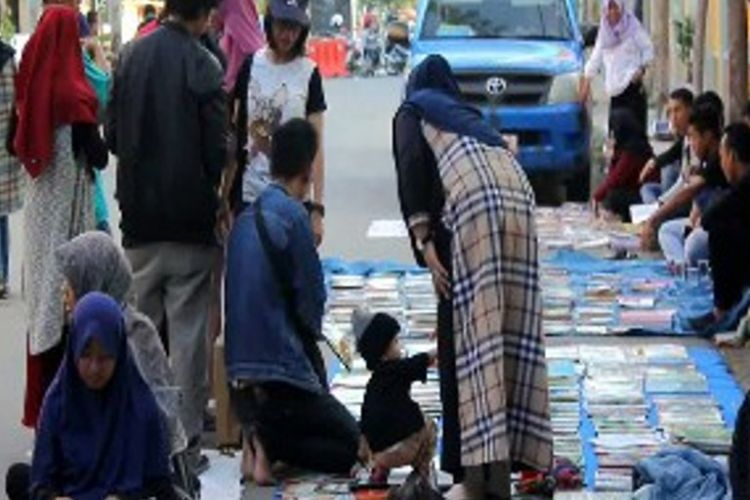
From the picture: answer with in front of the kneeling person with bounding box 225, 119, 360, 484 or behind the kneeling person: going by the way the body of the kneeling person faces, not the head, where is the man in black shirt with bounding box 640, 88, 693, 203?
in front

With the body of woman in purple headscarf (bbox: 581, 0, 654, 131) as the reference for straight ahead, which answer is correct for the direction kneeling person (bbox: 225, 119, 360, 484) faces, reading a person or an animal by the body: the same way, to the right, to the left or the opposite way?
the opposite way

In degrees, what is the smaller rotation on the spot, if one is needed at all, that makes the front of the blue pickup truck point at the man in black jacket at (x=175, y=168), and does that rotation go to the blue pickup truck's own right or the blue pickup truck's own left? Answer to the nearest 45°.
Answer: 0° — it already faces them

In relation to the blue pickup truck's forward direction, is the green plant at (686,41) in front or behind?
behind

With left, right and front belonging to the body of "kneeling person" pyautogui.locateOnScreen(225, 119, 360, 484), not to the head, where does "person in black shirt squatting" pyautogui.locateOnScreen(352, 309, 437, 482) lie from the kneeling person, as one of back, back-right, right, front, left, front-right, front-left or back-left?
right

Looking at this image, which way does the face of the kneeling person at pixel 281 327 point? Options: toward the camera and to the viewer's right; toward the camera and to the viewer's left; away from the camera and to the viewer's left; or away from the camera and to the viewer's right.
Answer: away from the camera and to the viewer's right

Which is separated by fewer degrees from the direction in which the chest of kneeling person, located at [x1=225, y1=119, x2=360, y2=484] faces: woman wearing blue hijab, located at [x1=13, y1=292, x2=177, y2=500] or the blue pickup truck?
the blue pickup truck

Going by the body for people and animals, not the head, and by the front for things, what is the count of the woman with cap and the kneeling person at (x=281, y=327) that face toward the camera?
1

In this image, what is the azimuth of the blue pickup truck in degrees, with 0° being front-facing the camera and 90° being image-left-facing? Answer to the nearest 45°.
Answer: approximately 0°

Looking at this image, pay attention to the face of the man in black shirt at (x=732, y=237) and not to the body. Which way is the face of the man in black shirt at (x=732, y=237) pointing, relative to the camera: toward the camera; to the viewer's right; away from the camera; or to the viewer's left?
to the viewer's left

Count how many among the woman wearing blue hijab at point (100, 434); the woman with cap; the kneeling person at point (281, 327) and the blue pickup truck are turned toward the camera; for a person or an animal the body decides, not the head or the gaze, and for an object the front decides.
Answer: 3

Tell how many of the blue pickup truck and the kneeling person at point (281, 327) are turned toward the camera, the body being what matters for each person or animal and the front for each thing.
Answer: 1
